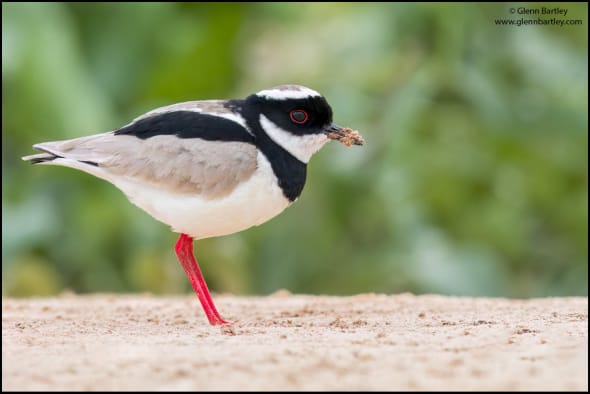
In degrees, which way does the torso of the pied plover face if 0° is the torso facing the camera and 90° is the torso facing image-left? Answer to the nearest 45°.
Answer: approximately 270°
